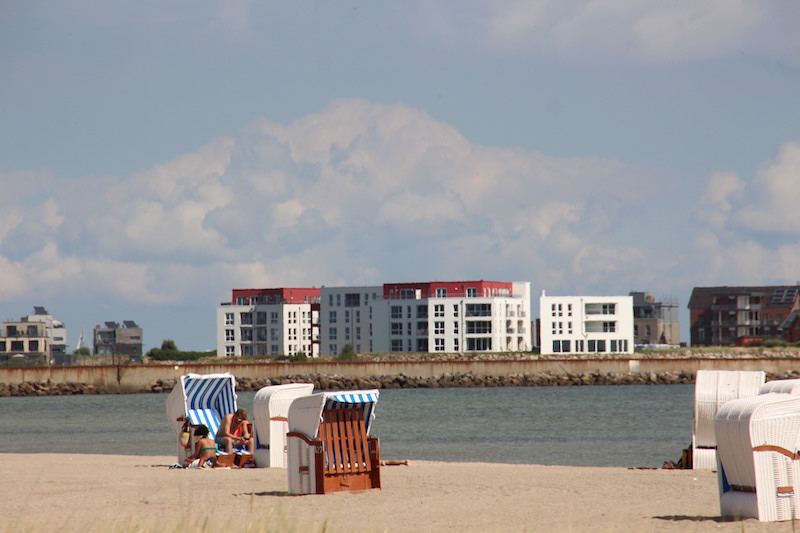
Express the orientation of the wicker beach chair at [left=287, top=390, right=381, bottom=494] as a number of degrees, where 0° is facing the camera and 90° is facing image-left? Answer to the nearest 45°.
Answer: approximately 315°

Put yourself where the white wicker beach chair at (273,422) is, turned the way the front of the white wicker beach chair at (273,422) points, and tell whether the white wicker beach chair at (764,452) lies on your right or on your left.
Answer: on your right

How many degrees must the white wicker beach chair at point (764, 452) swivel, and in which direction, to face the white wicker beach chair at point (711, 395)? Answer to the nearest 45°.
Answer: approximately 45° to its left

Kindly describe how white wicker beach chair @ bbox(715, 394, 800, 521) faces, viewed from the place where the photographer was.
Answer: facing away from the viewer and to the right of the viewer

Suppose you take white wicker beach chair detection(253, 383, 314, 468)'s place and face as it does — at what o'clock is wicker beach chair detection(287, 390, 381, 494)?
The wicker beach chair is roughly at 4 o'clock from the white wicker beach chair.

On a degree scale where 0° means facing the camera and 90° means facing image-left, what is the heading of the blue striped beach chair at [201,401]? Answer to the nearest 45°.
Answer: approximately 315°

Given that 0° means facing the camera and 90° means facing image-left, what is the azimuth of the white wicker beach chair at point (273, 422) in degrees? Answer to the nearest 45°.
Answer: approximately 225°
